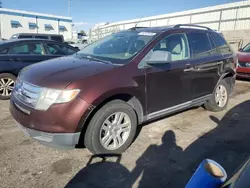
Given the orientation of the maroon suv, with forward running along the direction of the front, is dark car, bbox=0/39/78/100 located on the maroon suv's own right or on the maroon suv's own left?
on the maroon suv's own right

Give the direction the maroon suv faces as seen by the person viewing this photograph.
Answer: facing the viewer and to the left of the viewer

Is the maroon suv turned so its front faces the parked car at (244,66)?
no
